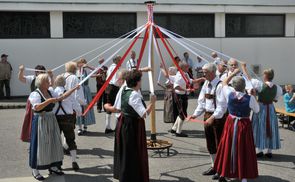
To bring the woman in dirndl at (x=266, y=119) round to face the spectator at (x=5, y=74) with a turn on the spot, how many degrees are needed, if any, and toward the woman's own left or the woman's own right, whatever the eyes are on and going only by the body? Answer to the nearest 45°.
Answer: approximately 45° to the woman's own left

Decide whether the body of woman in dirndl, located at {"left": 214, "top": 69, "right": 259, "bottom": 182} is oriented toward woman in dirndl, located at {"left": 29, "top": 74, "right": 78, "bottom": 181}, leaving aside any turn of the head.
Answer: no

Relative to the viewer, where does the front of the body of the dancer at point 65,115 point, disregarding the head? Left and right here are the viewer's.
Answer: facing away from the viewer and to the right of the viewer

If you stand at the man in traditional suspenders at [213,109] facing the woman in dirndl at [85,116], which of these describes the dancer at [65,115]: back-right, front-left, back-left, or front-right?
front-left

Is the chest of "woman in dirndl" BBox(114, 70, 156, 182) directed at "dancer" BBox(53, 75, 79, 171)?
no

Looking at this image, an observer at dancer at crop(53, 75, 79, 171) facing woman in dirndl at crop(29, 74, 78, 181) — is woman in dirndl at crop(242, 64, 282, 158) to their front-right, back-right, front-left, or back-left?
back-left

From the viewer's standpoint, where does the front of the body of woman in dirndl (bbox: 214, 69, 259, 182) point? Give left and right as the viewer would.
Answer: facing away from the viewer

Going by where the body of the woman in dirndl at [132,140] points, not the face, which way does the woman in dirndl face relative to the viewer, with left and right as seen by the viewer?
facing away from the viewer and to the right of the viewer

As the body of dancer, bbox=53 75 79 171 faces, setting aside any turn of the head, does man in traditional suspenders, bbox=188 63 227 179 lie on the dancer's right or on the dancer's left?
on the dancer's right

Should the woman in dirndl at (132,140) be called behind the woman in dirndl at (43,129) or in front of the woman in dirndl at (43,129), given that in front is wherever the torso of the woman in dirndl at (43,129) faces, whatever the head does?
in front
